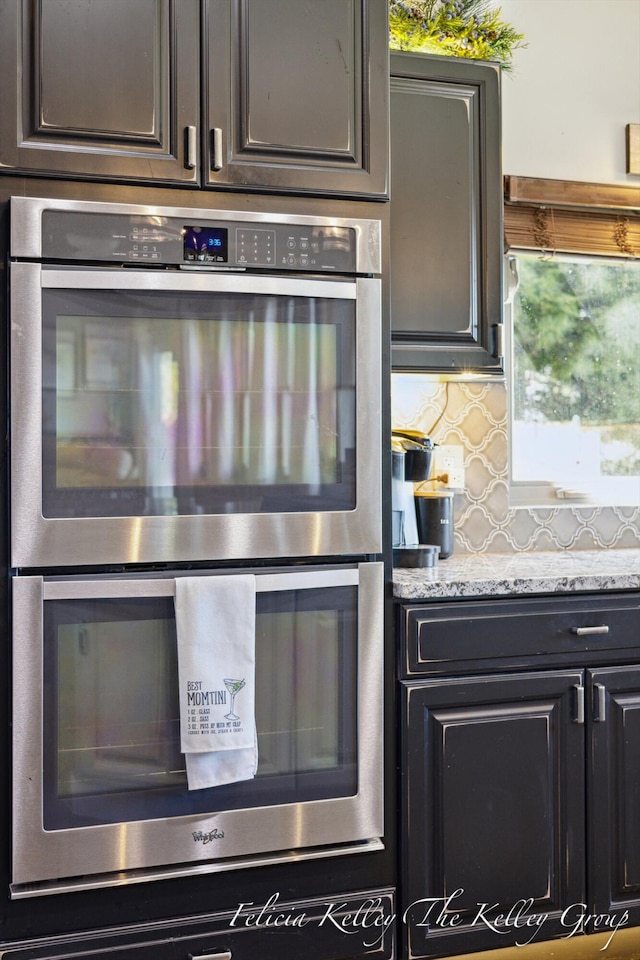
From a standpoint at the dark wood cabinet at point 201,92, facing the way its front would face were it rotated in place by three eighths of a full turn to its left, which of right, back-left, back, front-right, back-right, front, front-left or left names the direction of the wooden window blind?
front

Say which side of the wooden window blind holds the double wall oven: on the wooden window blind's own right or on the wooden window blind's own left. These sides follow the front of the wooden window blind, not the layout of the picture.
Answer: on the wooden window blind's own right

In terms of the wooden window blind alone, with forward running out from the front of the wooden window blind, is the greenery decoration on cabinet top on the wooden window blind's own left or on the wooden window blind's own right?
on the wooden window blind's own right

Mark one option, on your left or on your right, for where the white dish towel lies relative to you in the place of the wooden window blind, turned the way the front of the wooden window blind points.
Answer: on your right

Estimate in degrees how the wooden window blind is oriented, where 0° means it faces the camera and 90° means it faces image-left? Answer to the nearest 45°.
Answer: approximately 315°

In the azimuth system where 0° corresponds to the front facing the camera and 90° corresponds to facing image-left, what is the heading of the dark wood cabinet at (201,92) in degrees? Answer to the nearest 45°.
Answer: approximately 0°
